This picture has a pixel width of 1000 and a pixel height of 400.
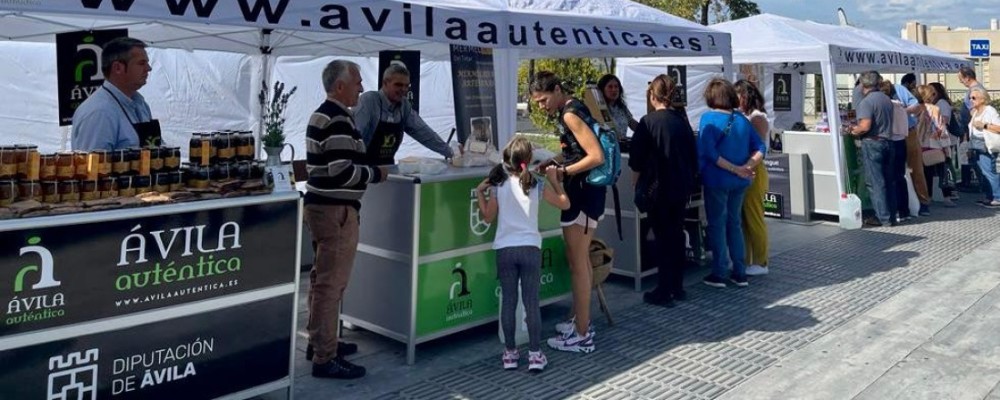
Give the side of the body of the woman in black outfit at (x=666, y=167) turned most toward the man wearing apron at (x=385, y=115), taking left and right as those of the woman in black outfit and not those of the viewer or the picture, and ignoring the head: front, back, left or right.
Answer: left

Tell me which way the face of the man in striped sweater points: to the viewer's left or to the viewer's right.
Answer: to the viewer's right

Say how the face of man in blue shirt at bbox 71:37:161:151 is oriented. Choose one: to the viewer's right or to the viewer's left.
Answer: to the viewer's right

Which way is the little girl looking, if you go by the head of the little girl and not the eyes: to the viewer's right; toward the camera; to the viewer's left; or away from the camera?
away from the camera

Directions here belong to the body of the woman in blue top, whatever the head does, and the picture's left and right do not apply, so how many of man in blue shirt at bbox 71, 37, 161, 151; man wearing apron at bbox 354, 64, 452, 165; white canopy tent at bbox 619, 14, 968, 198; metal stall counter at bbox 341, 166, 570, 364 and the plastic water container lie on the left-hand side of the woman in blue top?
3

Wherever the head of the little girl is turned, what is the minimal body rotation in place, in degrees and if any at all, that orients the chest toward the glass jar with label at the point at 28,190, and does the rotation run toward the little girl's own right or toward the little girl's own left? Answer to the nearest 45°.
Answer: approximately 135° to the little girl's own left

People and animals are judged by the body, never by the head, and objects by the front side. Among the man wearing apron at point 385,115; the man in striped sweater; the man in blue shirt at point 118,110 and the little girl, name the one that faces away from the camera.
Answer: the little girl

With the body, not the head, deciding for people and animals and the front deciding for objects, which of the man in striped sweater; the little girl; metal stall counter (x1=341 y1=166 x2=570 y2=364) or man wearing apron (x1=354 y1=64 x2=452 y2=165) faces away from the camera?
the little girl

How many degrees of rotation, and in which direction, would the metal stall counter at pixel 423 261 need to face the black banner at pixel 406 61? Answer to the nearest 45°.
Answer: approximately 135° to its left

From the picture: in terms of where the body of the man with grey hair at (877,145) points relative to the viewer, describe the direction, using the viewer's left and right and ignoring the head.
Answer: facing away from the viewer and to the left of the viewer

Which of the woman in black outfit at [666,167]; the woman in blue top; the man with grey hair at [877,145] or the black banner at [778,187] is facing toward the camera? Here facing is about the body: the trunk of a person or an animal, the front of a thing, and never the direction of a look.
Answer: the black banner

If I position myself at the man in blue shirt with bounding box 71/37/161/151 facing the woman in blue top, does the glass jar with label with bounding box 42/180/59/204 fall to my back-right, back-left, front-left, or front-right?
back-right

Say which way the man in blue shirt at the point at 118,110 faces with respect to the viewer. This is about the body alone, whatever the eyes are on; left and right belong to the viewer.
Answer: facing to the right of the viewer
